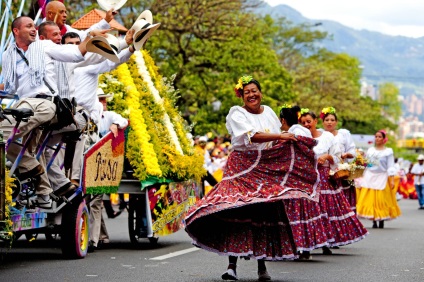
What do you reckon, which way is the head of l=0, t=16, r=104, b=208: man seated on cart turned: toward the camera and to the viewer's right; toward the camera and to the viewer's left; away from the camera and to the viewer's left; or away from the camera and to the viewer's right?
toward the camera and to the viewer's right

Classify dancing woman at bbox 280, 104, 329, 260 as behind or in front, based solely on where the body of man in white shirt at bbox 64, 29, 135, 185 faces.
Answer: in front
